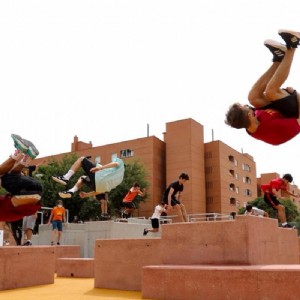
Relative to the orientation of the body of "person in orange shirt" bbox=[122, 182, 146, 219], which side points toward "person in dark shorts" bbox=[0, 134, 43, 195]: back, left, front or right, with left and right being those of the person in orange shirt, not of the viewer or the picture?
right
